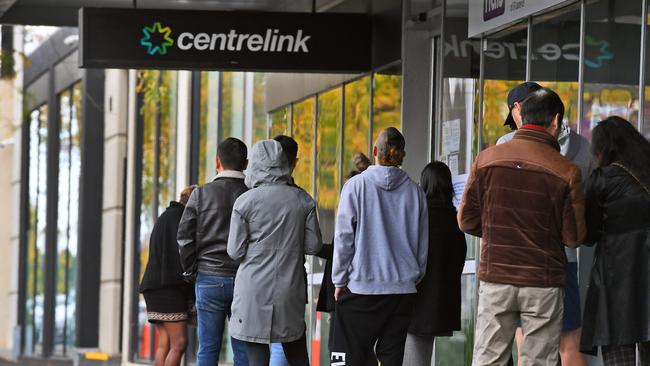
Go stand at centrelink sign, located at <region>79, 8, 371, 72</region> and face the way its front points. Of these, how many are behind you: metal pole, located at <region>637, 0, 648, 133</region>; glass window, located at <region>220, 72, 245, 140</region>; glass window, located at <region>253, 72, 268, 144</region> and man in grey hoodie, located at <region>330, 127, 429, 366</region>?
2

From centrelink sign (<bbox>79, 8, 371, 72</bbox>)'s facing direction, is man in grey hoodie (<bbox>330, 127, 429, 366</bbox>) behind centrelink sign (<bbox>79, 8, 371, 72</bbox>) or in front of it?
in front

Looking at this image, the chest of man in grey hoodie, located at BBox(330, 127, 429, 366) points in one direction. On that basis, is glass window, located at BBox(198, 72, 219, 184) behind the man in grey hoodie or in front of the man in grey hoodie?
in front

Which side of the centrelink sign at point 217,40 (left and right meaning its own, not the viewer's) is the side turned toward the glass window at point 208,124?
back

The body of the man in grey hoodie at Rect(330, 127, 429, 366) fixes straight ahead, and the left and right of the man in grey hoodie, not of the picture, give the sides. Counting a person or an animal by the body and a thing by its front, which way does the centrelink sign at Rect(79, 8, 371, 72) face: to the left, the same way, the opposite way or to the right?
the opposite way

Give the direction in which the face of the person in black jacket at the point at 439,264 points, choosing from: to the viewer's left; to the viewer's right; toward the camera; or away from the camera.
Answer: away from the camera

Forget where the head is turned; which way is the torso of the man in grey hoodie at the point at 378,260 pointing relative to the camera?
away from the camera

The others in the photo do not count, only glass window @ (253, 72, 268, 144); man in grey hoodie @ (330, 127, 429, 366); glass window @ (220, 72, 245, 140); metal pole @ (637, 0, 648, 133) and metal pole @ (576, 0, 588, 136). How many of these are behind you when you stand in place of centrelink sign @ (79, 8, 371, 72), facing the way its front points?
2

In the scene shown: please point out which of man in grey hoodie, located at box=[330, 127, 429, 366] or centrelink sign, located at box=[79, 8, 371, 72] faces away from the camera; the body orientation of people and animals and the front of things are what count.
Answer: the man in grey hoodie

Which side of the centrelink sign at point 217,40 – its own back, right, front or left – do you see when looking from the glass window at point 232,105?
back

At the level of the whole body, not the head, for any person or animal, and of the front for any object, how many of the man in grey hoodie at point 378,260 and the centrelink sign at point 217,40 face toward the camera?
1

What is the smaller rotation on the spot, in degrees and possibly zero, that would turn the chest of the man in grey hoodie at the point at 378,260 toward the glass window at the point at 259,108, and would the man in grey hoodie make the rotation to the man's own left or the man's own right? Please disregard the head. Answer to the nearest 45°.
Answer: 0° — they already face it
